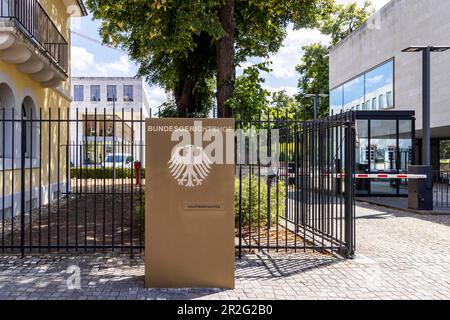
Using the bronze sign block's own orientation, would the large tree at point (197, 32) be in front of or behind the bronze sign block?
behind

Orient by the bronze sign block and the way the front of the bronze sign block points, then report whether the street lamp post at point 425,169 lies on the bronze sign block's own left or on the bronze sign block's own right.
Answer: on the bronze sign block's own left

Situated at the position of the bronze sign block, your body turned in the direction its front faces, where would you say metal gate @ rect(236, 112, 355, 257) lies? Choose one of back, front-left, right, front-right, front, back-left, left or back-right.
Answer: back-left

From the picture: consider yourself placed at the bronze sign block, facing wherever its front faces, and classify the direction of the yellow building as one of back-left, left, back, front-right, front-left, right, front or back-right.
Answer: back-right

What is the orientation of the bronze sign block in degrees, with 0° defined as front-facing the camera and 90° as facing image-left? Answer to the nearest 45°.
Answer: approximately 0°

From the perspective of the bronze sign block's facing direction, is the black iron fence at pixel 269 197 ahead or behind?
behind

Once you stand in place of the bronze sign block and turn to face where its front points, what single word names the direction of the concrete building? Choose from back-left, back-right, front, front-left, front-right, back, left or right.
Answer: back-left

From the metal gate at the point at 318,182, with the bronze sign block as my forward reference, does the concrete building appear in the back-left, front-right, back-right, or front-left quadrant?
back-right
